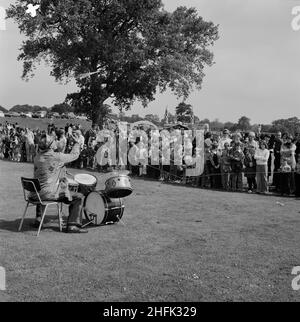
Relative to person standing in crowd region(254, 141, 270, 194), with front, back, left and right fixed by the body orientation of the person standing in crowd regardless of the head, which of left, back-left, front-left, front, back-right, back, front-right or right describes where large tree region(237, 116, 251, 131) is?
back-right

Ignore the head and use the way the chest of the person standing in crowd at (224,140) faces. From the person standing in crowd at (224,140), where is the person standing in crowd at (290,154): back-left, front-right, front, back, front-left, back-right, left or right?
left

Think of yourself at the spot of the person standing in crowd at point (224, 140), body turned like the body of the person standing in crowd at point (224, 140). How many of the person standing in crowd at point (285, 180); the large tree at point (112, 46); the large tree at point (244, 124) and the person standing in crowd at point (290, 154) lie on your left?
2

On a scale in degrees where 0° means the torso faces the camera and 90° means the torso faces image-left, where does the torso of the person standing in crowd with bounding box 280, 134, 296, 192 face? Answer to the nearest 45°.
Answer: approximately 45°

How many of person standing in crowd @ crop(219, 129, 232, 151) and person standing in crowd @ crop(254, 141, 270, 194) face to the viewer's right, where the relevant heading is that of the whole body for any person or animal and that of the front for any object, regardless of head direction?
0

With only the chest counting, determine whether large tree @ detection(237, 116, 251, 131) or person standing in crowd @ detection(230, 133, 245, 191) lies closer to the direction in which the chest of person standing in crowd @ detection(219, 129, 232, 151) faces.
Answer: the person standing in crowd

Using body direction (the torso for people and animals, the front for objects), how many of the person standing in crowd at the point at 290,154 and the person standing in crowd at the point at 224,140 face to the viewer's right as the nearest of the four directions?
0

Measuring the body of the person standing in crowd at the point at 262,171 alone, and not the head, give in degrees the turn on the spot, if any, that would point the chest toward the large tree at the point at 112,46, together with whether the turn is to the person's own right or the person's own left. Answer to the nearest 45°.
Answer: approximately 90° to the person's own right

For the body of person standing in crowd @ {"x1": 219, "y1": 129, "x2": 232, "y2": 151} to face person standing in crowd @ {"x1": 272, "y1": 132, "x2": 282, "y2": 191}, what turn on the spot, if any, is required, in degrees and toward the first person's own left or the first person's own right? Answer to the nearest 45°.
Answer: approximately 90° to the first person's own left

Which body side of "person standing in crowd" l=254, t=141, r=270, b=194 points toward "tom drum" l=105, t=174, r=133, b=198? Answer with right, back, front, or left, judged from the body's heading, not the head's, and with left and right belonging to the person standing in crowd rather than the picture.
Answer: front
